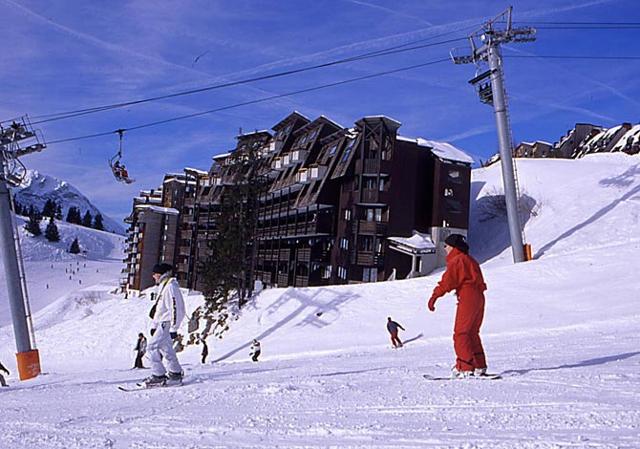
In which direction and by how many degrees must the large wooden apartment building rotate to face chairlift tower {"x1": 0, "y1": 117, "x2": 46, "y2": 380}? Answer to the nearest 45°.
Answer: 0° — it already faces it

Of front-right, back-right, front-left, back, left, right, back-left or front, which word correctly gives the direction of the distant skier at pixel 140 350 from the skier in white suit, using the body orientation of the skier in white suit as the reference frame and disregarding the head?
back-right

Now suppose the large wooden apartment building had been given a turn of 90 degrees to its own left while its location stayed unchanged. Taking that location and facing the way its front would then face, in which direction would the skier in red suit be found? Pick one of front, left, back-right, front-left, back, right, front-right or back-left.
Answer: front-right

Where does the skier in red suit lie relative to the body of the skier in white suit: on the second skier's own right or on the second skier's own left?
on the second skier's own left

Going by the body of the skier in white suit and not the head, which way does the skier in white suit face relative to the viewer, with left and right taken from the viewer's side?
facing the viewer and to the left of the viewer

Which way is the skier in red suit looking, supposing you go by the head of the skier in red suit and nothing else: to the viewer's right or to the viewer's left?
to the viewer's left

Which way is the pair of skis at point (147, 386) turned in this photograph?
to the viewer's left

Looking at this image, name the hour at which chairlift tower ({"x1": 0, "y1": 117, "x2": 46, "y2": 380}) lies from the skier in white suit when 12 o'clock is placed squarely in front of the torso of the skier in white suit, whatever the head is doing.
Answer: The chairlift tower is roughly at 4 o'clock from the skier in white suit.

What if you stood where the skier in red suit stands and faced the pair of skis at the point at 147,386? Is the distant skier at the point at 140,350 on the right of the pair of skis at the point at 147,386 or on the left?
right

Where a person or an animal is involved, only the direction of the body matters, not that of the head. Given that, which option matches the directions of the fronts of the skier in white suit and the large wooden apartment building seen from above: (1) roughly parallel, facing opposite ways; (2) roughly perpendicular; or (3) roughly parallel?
roughly parallel

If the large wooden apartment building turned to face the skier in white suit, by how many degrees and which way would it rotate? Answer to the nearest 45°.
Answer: approximately 45° to its left

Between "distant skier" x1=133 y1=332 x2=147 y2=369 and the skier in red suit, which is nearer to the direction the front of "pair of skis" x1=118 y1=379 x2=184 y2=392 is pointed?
the distant skier
